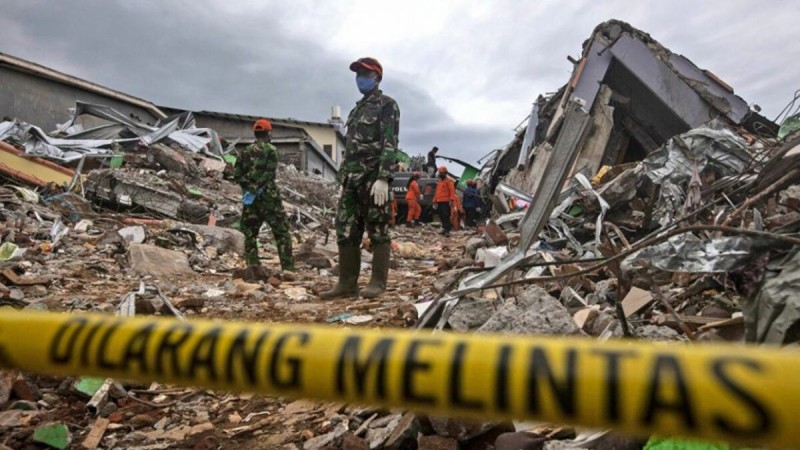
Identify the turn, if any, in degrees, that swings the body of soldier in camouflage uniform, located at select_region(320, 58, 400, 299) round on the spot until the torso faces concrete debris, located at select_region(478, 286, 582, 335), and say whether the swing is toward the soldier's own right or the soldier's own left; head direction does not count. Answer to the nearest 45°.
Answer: approximately 45° to the soldier's own left

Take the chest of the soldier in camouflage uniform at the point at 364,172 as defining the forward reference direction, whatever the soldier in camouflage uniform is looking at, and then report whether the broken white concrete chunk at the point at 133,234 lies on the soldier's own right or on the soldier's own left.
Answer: on the soldier's own right

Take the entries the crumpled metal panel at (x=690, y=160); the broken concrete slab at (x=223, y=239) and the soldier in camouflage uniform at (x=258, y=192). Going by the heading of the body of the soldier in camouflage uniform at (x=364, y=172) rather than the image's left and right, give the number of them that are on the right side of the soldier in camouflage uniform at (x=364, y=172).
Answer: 2
